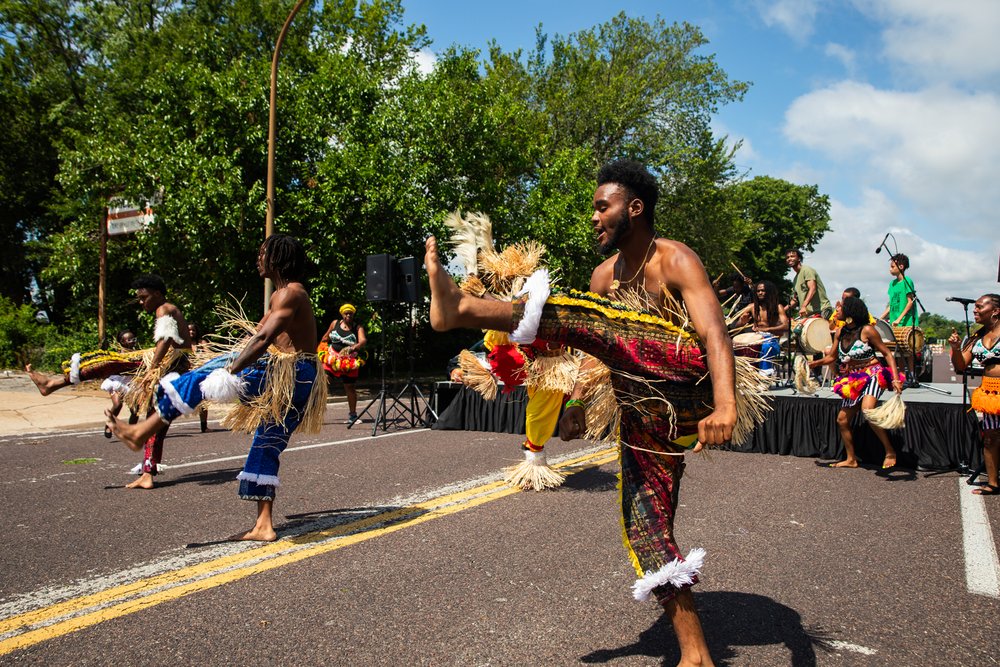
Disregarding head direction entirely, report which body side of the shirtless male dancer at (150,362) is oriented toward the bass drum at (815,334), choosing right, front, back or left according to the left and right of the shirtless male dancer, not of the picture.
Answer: back

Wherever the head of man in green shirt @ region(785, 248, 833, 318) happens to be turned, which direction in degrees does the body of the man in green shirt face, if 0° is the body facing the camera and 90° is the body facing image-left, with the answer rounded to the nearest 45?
approximately 45°

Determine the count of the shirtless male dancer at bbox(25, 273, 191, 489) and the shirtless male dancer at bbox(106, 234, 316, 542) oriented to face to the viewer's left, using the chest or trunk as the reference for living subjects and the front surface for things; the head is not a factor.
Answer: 2

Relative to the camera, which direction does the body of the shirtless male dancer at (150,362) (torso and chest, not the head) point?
to the viewer's left

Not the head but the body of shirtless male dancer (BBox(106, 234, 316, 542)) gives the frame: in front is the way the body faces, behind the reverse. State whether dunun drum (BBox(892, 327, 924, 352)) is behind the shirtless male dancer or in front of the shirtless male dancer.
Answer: behind

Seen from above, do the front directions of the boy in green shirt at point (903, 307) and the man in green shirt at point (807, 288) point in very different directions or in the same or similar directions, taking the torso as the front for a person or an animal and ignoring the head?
same or similar directions

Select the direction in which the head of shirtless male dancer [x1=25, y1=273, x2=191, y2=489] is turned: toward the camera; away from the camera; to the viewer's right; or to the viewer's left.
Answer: to the viewer's left

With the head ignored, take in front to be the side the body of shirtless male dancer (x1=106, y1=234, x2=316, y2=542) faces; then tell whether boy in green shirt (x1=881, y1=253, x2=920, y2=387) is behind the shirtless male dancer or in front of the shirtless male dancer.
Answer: behind

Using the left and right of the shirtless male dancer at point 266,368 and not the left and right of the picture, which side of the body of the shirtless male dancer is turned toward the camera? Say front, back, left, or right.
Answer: left

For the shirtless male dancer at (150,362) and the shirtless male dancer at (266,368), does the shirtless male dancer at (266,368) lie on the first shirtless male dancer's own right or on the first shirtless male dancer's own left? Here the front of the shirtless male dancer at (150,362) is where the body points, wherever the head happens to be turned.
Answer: on the first shirtless male dancer's own left

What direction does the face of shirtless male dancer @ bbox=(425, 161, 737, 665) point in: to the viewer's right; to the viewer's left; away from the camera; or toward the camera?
to the viewer's left

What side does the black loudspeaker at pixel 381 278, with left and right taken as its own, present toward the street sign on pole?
right

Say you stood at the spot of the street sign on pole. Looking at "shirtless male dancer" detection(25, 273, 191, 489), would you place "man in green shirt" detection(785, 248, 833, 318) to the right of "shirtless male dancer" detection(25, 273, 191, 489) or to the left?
left

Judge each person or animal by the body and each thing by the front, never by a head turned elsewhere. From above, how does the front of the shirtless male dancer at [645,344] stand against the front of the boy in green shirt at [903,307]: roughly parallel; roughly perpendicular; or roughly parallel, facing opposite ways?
roughly parallel

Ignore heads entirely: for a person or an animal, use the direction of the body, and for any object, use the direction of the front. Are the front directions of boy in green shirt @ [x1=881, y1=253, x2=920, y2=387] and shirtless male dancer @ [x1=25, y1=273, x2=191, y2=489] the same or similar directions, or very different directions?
same or similar directions

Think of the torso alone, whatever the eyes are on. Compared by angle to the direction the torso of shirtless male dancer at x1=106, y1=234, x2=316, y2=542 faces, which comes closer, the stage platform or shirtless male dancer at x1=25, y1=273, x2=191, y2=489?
the shirtless male dancer

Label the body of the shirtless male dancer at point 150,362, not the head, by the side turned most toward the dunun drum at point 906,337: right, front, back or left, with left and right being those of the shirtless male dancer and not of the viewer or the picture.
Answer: back
